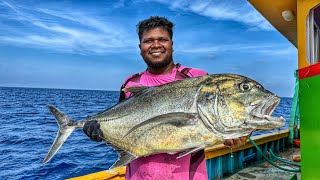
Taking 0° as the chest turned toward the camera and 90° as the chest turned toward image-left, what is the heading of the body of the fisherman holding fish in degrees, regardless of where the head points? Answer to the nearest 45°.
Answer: approximately 0°
